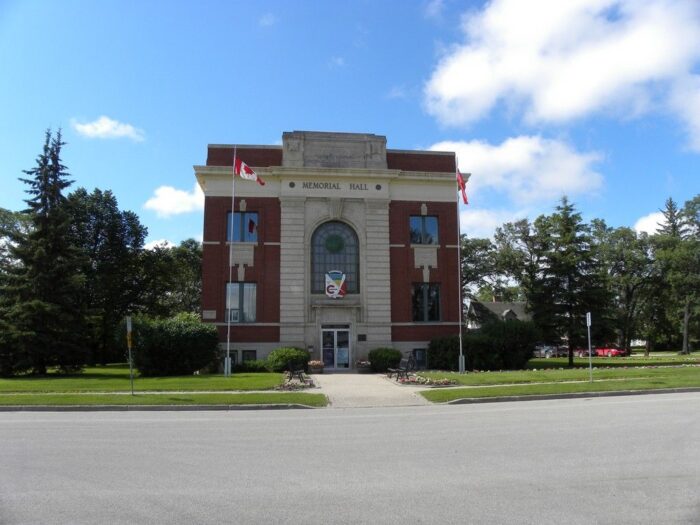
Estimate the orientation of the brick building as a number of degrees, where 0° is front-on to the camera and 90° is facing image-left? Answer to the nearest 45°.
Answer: approximately 0°

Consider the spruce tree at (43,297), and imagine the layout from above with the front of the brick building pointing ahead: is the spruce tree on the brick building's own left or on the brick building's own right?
on the brick building's own right

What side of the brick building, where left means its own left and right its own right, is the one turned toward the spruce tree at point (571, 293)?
left

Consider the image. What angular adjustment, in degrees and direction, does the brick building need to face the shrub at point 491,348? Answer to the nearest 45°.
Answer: approximately 90° to its left

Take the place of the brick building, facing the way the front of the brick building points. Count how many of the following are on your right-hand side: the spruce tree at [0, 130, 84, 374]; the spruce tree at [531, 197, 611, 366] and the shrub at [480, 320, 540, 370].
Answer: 1

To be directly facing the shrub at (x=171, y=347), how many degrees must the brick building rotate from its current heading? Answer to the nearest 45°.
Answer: approximately 45° to its right
